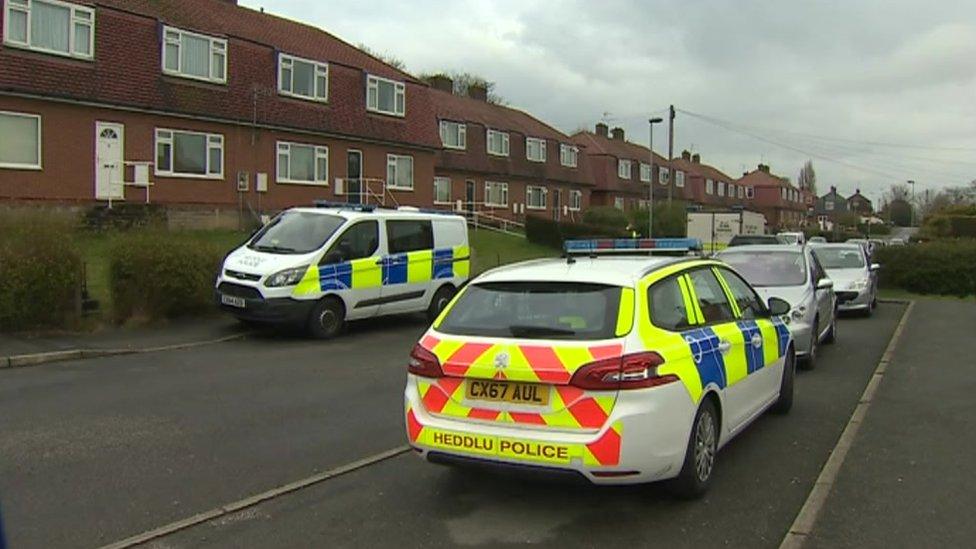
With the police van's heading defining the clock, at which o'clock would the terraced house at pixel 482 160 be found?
The terraced house is roughly at 5 o'clock from the police van.

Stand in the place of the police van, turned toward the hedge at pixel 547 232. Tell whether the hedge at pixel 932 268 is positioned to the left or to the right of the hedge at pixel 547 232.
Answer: right

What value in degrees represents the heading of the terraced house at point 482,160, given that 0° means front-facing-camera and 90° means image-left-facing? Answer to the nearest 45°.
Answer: approximately 315°

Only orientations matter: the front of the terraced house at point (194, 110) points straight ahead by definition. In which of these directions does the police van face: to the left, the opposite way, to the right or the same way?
to the right

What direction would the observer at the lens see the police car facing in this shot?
facing away from the viewer and to the right of the viewer

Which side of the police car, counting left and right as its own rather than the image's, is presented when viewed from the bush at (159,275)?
left

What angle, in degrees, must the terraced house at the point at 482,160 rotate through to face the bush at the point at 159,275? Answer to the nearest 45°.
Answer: approximately 45° to its right

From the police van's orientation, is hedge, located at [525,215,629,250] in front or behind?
behind

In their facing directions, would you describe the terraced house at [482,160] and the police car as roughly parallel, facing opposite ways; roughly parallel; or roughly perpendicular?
roughly perpendicular

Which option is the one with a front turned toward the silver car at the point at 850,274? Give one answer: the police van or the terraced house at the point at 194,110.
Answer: the terraced house

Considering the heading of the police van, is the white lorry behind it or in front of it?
behind
